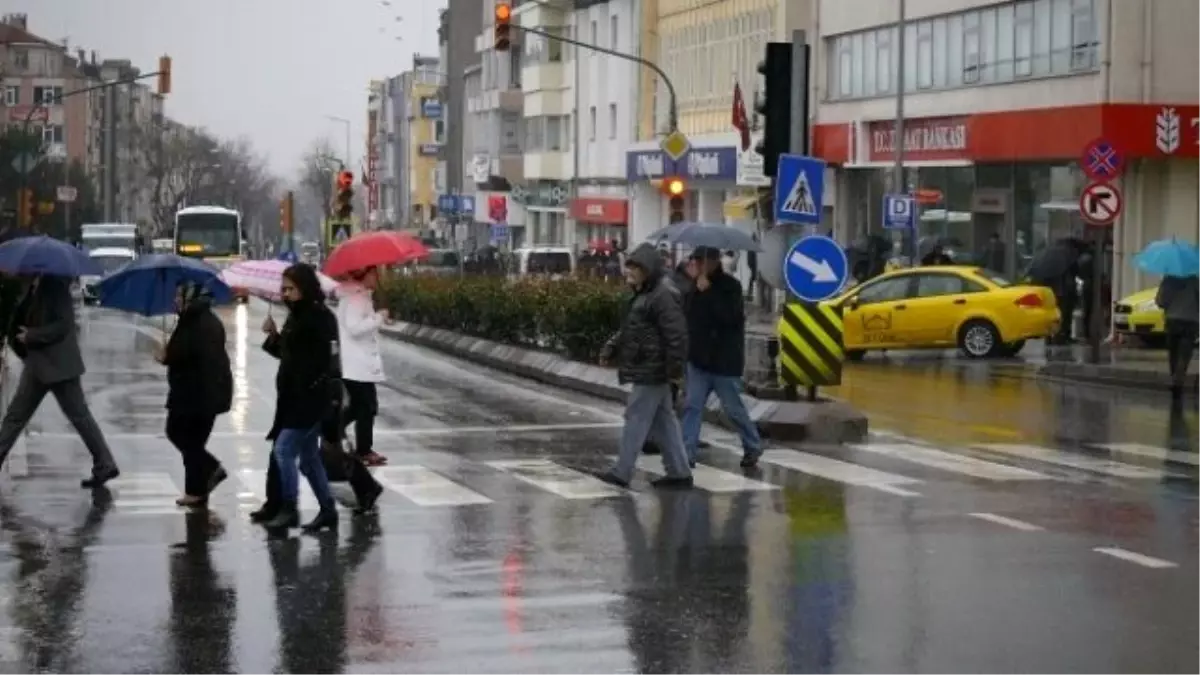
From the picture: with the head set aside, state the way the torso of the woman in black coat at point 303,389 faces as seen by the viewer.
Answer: to the viewer's left

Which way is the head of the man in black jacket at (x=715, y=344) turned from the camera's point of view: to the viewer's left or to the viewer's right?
to the viewer's left

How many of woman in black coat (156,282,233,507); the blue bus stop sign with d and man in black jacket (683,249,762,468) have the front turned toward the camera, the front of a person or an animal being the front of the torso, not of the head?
1

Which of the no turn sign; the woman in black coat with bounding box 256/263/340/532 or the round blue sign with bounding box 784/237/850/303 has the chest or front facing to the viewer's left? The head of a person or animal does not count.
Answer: the woman in black coat

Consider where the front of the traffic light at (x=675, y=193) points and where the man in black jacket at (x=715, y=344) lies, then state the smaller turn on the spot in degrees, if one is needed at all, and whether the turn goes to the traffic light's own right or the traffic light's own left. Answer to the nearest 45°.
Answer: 0° — it already faces them

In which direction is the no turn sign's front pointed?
toward the camera

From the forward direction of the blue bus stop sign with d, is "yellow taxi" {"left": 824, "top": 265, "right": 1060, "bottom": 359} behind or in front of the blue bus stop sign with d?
in front

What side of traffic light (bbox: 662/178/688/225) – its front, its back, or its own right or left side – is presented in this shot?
front

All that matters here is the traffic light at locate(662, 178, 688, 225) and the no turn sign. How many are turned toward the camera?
2
